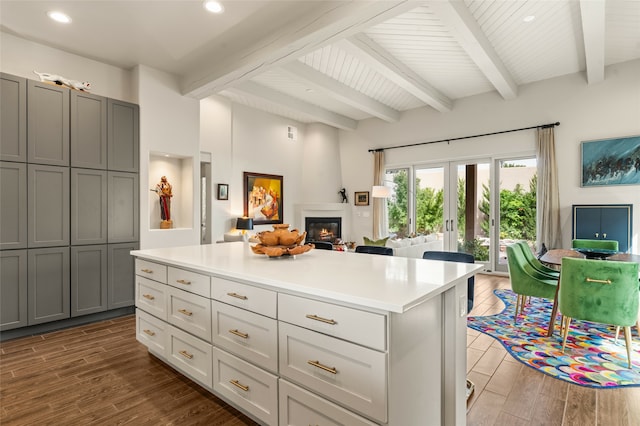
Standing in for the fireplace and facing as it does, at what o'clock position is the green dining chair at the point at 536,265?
The green dining chair is roughly at 11 o'clock from the fireplace.

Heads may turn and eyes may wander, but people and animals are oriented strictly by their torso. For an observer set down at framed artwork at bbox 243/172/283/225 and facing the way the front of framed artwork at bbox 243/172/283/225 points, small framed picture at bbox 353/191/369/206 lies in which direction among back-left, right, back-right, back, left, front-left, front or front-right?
front-left

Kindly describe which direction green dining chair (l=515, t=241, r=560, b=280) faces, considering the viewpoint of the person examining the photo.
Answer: facing to the right of the viewer

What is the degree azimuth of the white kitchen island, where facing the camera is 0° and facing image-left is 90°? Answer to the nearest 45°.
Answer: approximately 45°

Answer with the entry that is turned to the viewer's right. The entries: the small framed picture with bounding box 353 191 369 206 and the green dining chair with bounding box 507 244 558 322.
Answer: the green dining chair

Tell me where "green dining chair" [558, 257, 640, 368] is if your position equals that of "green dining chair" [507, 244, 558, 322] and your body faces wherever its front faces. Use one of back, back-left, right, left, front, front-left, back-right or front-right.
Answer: front-right

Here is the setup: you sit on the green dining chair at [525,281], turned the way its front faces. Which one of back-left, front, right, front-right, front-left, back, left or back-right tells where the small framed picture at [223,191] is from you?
back

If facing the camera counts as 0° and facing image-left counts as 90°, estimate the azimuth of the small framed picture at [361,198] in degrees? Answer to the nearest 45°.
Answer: approximately 0°

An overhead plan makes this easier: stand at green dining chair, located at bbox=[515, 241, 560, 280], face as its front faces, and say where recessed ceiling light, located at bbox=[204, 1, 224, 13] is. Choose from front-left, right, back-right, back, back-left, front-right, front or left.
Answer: back-right

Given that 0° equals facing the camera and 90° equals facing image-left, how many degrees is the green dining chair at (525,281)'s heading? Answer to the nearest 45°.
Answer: approximately 270°

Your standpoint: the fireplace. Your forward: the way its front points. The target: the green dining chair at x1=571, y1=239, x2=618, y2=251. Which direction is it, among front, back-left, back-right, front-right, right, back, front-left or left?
front-left

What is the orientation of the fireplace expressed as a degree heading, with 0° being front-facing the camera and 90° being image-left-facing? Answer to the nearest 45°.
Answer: approximately 0°
